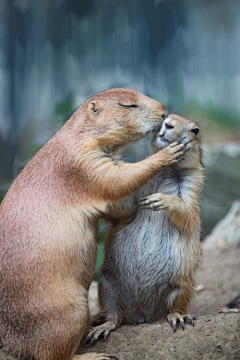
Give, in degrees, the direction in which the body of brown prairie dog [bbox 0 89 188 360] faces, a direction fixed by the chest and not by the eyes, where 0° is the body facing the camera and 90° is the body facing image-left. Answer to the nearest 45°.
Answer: approximately 270°

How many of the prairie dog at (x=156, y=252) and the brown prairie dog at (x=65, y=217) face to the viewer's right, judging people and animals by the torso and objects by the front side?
1

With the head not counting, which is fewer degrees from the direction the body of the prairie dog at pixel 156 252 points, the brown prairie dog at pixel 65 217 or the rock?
the brown prairie dog

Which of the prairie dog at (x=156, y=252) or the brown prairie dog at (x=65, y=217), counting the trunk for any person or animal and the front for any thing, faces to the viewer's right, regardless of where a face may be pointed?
the brown prairie dog

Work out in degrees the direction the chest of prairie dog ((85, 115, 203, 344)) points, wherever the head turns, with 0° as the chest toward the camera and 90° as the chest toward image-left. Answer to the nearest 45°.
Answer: approximately 45°

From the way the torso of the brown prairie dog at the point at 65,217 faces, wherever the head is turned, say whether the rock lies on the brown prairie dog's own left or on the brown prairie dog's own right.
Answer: on the brown prairie dog's own left
